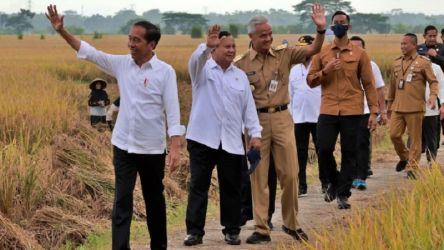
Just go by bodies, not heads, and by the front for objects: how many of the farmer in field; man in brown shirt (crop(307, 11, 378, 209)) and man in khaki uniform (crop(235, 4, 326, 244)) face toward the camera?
3

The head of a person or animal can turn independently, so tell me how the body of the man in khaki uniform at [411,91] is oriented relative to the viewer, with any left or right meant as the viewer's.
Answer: facing the viewer and to the left of the viewer

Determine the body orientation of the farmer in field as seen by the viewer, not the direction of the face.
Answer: toward the camera

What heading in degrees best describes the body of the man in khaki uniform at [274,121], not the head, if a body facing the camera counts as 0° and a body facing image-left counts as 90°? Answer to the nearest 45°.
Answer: approximately 0°

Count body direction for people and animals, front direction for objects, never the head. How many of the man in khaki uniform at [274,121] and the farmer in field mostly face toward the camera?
2

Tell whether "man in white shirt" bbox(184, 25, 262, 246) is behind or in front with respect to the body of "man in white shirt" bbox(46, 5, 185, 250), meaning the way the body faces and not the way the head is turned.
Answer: behind

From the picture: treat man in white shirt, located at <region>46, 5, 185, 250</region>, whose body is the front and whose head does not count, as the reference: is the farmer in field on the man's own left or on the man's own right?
on the man's own right

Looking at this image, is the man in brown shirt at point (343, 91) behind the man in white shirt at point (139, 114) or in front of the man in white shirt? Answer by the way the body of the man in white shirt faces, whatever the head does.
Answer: behind

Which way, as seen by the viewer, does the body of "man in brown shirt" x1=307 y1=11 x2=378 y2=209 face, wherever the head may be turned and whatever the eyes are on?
toward the camera

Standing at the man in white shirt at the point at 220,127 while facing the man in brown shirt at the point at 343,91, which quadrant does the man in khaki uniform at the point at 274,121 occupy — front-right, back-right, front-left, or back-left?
front-right

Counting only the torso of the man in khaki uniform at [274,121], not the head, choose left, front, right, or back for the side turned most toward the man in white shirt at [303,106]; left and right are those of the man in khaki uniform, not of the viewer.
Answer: back

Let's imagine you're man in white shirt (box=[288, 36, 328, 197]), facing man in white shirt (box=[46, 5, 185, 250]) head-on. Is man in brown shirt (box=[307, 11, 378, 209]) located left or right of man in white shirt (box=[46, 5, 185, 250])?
left
